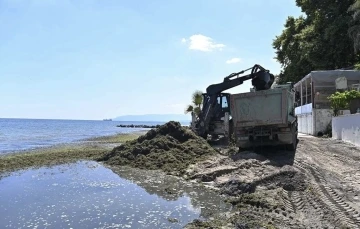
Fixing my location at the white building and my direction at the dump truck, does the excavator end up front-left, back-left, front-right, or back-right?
front-right

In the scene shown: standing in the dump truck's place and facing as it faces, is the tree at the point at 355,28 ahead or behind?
ahead

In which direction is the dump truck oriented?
away from the camera

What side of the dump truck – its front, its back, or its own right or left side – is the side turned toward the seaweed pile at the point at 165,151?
left

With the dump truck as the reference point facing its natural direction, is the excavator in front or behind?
in front
